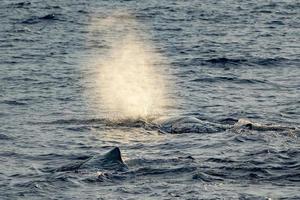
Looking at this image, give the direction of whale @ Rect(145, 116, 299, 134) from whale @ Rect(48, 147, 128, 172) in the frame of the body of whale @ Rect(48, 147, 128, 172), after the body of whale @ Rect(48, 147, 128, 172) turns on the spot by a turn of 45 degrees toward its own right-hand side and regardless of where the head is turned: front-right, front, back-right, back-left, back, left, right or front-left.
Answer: right

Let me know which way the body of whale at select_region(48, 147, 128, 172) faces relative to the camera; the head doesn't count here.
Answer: to the viewer's left

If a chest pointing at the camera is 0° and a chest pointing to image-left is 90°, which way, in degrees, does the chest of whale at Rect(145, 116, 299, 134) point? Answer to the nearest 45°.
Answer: approximately 90°
